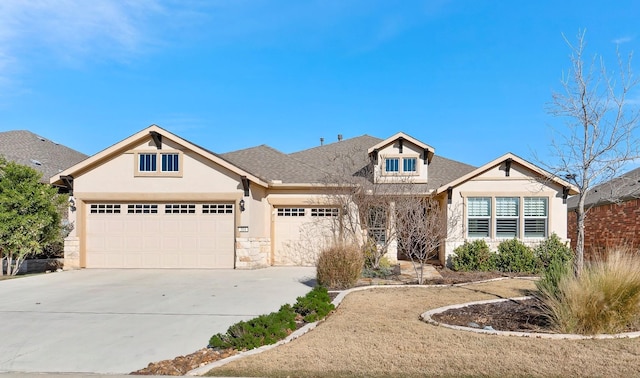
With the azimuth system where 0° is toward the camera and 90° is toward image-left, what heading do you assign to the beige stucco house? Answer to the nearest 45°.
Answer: approximately 0°

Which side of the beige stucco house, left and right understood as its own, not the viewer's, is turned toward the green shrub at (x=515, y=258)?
left

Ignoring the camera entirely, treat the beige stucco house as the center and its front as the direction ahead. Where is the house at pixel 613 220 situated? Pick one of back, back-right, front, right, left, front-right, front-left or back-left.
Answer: left

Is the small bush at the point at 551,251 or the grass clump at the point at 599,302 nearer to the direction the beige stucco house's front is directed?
the grass clump

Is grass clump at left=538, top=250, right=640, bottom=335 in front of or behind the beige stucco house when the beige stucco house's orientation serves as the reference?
in front

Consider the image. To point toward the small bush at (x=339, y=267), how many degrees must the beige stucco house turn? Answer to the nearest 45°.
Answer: approximately 45° to its left

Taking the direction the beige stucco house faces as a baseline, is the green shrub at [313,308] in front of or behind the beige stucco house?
in front

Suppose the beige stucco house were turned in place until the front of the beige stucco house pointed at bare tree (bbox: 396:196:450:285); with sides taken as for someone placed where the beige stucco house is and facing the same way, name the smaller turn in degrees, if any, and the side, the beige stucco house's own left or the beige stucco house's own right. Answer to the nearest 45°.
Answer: approximately 45° to the beige stucco house's own left

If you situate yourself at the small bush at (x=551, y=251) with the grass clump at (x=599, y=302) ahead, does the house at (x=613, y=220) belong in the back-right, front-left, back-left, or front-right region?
back-left
